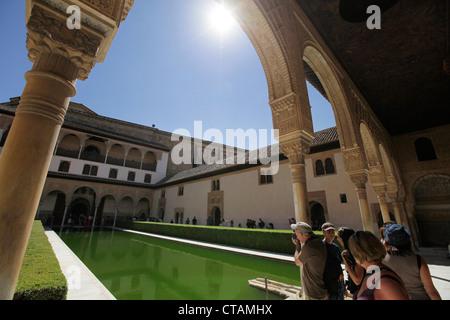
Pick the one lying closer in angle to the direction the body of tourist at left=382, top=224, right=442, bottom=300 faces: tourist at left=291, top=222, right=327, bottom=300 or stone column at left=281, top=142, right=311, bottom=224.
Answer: the stone column

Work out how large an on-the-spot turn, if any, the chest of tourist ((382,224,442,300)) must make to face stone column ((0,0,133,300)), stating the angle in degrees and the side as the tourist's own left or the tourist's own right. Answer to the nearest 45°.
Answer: approximately 90° to the tourist's own left

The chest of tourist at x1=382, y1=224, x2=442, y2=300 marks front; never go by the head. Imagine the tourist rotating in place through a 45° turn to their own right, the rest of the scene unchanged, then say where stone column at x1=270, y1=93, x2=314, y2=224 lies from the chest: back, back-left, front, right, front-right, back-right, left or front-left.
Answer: front-left

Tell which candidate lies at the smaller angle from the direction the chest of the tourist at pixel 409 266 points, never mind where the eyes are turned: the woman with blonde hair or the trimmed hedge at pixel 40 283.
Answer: the trimmed hedge

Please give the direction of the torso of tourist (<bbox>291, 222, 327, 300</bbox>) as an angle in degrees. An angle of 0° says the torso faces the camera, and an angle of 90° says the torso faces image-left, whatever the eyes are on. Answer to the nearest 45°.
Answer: approximately 90°

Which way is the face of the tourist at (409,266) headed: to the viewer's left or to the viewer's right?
to the viewer's left

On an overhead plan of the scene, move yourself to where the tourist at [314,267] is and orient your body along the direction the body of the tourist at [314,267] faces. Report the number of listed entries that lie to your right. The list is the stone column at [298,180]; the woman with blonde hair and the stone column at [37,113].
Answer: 1

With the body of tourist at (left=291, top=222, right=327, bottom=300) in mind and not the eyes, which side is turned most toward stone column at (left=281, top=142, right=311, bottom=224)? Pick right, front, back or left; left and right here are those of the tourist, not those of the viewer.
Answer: right

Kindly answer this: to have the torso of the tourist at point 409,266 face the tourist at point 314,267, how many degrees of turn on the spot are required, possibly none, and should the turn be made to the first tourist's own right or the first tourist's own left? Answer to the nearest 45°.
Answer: approximately 45° to the first tourist's own left

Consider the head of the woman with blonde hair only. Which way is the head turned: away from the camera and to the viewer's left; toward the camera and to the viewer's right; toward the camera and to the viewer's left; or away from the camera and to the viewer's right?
away from the camera and to the viewer's left

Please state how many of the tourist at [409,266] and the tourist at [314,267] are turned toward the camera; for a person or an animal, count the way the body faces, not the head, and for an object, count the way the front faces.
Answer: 0

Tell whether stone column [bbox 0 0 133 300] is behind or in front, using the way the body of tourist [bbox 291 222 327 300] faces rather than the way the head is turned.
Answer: in front

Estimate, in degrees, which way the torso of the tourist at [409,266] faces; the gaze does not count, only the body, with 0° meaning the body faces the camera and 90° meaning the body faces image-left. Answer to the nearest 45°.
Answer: approximately 135°
